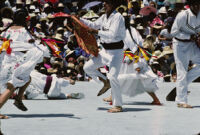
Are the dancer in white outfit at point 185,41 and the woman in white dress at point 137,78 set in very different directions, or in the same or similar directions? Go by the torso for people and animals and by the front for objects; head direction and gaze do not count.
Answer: very different directions

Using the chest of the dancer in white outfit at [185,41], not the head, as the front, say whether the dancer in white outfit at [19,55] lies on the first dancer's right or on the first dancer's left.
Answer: on the first dancer's right
